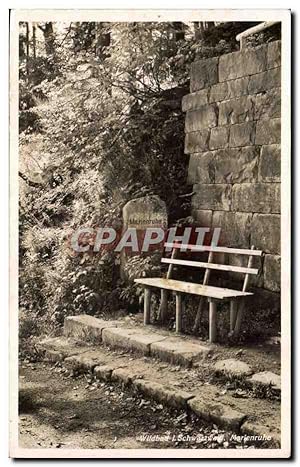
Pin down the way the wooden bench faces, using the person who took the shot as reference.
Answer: facing the viewer and to the left of the viewer

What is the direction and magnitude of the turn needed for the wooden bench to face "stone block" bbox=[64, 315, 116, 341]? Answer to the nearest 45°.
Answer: approximately 45° to its right
